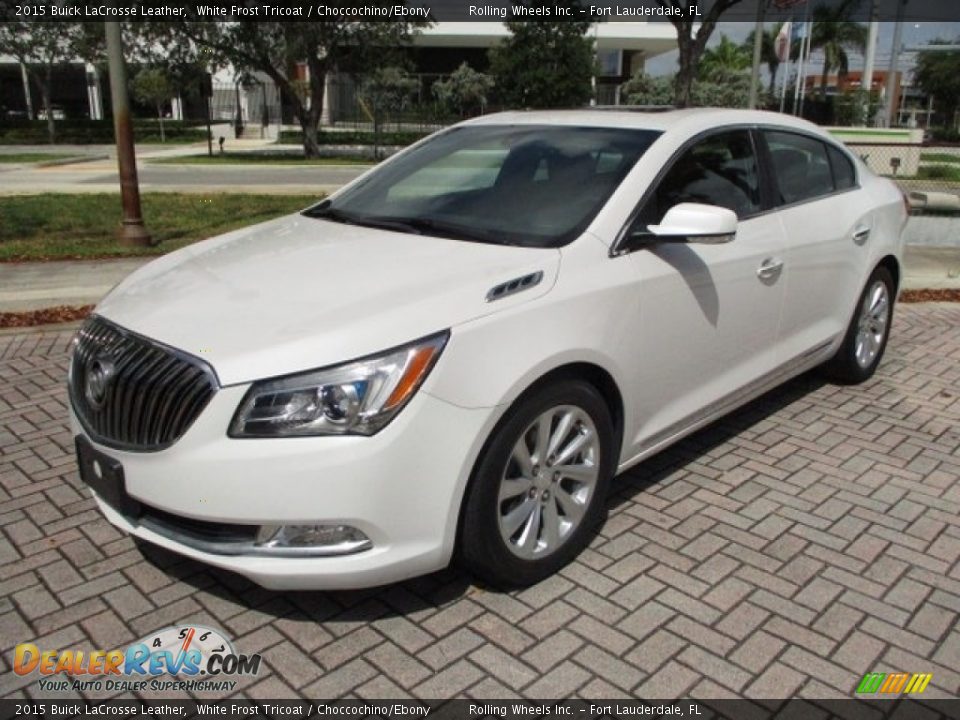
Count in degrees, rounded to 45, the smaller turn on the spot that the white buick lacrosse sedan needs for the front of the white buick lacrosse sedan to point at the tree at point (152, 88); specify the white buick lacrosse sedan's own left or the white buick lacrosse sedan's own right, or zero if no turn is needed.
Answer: approximately 135° to the white buick lacrosse sedan's own right

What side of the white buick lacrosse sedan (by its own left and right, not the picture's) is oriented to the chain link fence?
back

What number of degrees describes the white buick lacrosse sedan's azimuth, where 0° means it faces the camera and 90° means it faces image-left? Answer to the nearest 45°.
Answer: approximately 45°

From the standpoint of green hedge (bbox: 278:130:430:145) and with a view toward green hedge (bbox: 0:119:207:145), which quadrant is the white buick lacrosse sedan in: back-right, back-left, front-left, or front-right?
back-left

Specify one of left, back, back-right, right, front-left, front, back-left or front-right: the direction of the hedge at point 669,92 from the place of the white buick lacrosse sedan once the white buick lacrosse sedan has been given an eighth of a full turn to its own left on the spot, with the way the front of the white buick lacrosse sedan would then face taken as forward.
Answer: back

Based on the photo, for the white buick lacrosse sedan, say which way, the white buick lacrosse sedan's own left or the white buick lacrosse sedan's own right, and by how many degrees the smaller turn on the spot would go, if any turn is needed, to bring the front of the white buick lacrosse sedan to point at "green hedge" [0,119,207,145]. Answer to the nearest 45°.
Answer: approximately 90° to the white buick lacrosse sedan's own right

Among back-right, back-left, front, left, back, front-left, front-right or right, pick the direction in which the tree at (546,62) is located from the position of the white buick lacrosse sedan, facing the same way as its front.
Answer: back-right

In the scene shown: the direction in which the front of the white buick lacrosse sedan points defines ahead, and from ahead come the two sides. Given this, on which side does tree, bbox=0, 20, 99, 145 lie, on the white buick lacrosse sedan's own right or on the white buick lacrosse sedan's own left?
on the white buick lacrosse sedan's own right

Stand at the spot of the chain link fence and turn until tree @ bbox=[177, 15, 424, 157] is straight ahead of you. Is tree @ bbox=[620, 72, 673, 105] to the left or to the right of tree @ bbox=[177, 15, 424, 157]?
right

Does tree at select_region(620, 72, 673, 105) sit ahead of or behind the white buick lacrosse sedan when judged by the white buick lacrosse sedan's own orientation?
behind

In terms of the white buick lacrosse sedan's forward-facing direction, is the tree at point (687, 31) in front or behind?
behind
